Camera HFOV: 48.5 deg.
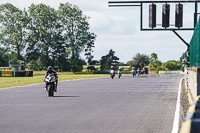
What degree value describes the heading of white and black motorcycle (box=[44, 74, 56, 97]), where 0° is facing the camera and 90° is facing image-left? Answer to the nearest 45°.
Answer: approximately 0°
